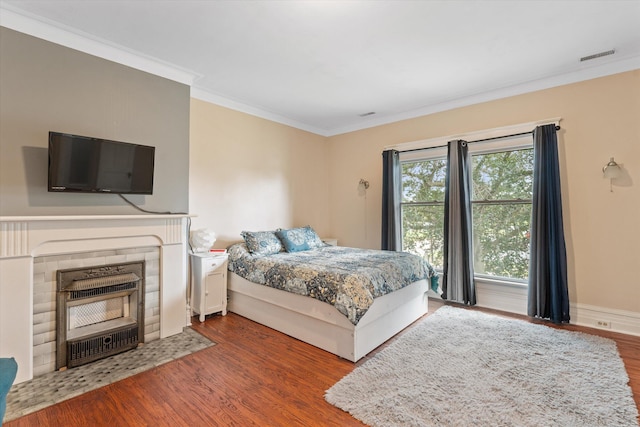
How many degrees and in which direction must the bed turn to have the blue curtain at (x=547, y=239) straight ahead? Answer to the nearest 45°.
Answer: approximately 45° to its left

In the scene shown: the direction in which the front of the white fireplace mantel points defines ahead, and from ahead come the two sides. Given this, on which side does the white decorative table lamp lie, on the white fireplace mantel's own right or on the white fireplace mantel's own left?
on the white fireplace mantel's own left

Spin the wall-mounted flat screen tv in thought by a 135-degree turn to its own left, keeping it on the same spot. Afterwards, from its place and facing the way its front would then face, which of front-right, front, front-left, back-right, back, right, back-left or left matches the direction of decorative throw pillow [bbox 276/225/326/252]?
right

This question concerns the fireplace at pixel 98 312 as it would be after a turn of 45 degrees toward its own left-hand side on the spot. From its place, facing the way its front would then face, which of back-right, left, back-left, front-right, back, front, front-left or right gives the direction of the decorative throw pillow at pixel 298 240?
front

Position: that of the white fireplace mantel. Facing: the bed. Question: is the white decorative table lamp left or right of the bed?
left

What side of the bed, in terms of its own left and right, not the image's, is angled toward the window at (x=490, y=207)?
left

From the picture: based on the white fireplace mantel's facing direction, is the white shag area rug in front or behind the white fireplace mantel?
in front

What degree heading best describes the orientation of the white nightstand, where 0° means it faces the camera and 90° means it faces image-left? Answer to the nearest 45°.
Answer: approximately 315°

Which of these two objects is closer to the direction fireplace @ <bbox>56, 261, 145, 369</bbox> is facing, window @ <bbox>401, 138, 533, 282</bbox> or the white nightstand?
the window

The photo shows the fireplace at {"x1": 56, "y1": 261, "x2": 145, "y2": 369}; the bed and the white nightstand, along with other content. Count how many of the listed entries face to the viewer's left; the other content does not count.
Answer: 0

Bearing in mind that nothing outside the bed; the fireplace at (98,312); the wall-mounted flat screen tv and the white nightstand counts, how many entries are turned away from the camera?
0

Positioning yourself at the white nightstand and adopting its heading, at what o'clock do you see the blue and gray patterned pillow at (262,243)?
The blue and gray patterned pillow is roughly at 10 o'clock from the white nightstand.

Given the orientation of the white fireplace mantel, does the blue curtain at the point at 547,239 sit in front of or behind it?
in front

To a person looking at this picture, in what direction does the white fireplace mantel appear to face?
facing the viewer and to the right of the viewer
